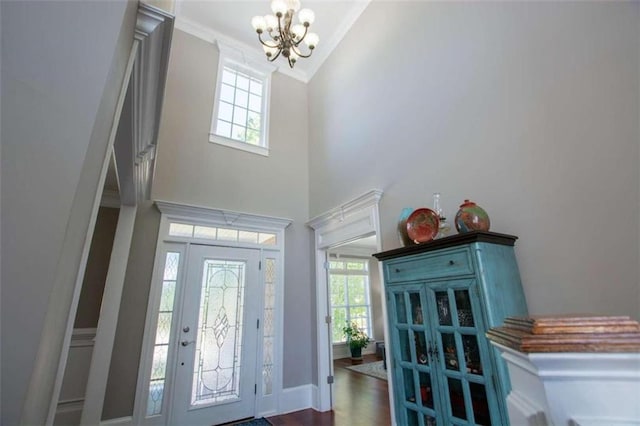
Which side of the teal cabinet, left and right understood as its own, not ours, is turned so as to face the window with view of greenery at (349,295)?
right

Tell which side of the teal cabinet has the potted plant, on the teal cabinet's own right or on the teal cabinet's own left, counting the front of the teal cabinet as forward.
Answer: on the teal cabinet's own right

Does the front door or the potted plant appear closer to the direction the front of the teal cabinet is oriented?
the front door

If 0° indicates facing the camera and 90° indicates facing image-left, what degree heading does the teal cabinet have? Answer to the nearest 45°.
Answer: approximately 45°
